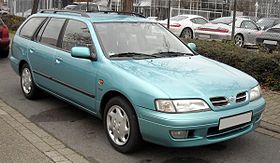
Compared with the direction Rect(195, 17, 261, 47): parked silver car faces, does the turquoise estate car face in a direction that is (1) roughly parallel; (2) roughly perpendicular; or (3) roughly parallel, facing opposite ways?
roughly perpendicular

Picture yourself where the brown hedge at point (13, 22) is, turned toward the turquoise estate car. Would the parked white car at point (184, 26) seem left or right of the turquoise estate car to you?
left
